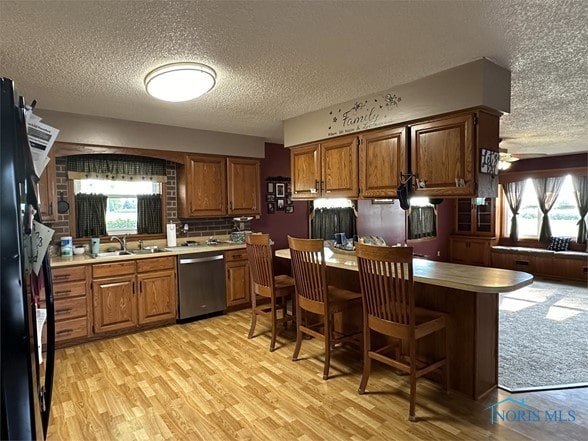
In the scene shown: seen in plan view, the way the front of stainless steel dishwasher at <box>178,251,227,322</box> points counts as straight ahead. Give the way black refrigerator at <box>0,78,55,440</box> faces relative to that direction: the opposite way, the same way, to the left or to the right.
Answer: to the left

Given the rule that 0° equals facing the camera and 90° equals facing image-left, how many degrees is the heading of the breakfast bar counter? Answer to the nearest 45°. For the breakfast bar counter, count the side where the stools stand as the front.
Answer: approximately 45°

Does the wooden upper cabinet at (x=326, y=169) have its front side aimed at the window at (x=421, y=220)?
no

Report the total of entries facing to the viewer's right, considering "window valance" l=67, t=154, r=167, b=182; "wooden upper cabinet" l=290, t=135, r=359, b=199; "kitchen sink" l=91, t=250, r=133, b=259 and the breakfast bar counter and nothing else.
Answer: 0

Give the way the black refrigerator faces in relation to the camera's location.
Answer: facing to the right of the viewer

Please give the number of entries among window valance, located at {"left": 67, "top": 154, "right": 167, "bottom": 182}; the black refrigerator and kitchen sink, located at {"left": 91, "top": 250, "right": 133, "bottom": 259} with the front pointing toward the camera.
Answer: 2

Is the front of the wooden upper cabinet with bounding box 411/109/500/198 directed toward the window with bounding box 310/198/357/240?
no

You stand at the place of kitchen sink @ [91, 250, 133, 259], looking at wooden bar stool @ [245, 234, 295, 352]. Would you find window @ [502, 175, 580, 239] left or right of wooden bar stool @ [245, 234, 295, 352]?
left

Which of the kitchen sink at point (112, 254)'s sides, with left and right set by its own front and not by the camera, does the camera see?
front

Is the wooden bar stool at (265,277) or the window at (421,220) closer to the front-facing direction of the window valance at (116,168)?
the wooden bar stool
